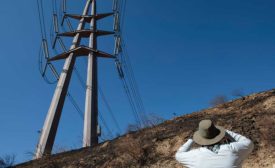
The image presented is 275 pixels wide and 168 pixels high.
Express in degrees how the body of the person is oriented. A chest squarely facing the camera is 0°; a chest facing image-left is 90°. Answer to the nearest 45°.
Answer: approximately 180°

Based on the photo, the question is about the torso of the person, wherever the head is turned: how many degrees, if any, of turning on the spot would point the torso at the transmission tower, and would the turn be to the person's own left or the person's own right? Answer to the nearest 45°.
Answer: approximately 45° to the person's own left

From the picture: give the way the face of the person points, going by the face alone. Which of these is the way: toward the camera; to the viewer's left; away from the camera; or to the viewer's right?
away from the camera
